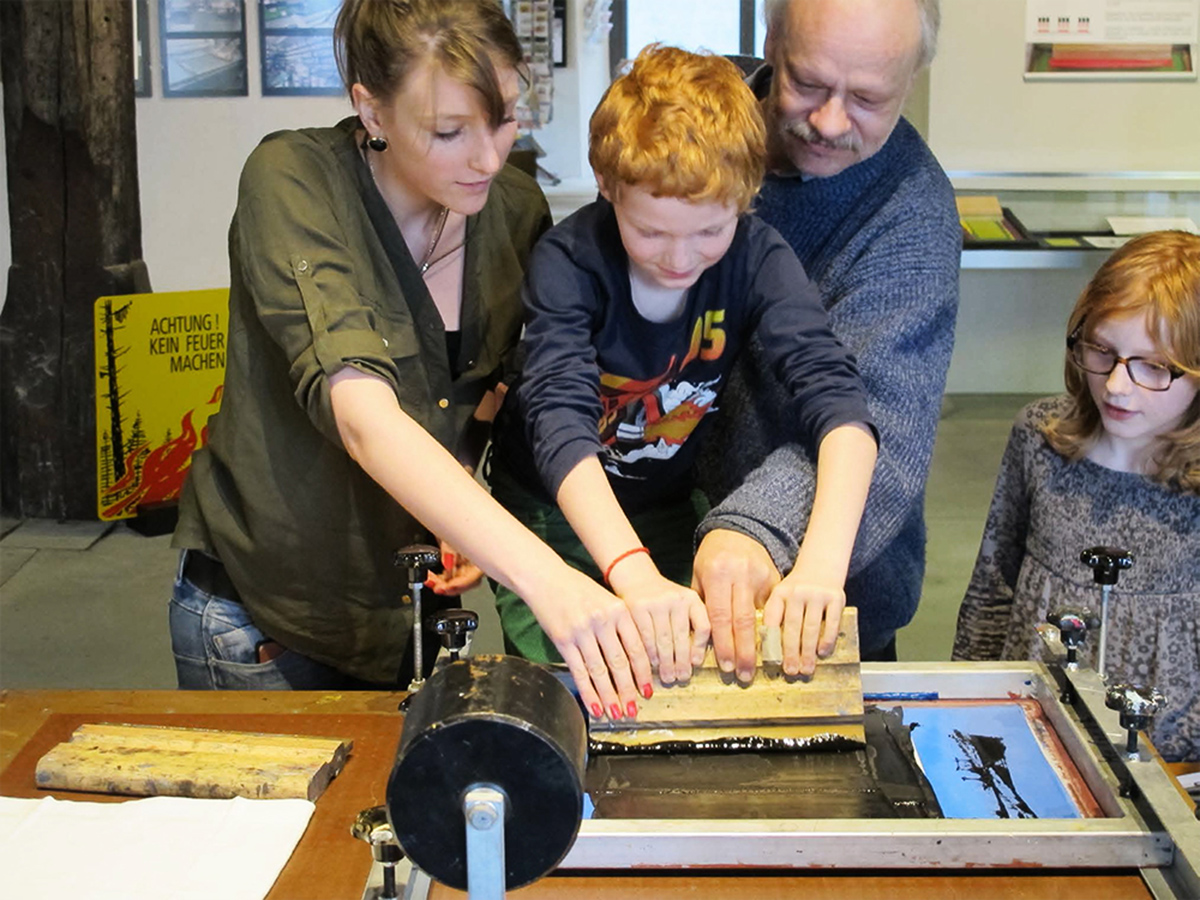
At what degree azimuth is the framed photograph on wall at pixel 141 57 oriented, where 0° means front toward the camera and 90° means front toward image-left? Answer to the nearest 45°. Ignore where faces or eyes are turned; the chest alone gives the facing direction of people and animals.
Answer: approximately 0°

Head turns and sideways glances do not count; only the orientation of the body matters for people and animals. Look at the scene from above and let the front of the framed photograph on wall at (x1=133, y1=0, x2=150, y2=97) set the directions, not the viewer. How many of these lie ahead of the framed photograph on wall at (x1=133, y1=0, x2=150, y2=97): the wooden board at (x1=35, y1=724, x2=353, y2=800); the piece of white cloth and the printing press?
3

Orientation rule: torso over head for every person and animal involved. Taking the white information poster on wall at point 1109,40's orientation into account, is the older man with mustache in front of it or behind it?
in front

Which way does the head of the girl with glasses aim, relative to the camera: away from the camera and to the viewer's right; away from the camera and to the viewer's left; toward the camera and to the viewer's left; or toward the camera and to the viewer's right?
toward the camera and to the viewer's left

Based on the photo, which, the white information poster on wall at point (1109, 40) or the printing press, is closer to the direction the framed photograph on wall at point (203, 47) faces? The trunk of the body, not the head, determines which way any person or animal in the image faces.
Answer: the printing press

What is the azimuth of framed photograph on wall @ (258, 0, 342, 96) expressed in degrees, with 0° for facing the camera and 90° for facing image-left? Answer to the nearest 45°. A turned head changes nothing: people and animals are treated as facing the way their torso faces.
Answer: approximately 0°

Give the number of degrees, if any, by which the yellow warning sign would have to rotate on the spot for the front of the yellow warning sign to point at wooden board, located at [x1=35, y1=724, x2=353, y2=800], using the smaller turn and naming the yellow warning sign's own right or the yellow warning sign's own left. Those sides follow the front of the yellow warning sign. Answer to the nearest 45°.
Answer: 0° — it already faces it

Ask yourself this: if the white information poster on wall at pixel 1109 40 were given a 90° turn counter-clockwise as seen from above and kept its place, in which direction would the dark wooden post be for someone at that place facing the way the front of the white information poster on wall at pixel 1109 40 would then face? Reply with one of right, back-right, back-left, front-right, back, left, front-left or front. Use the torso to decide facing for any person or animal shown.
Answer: back-right
